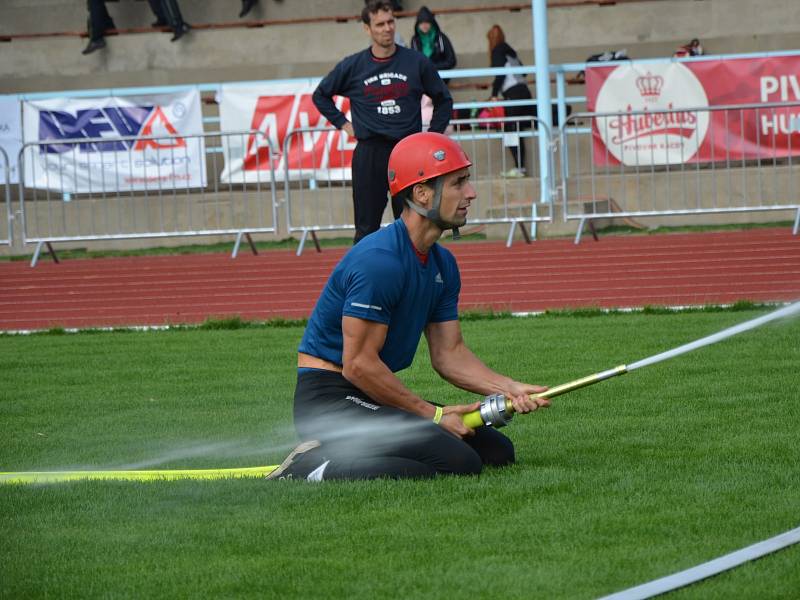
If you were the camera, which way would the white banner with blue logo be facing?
facing the viewer

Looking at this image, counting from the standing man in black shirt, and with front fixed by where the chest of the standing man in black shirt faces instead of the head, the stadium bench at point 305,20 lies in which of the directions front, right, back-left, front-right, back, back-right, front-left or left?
back

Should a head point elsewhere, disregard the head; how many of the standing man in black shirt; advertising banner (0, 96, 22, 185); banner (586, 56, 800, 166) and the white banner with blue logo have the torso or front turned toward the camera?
4

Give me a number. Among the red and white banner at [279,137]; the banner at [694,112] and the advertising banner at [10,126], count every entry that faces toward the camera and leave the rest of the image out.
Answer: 3

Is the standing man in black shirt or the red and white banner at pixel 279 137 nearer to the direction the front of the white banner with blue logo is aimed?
the standing man in black shirt

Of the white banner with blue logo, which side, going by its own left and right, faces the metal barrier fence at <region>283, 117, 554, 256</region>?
left

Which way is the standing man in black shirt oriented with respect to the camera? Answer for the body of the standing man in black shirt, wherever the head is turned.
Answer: toward the camera

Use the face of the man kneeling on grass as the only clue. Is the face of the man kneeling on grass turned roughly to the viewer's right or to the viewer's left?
to the viewer's right

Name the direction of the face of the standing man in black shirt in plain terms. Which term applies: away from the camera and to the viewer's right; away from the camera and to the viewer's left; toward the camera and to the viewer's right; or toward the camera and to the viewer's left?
toward the camera and to the viewer's right

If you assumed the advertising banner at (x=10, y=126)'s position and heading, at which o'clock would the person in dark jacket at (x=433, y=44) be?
The person in dark jacket is roughly at 9 o'clock from the advertising banner.

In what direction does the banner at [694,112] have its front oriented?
toward the camera

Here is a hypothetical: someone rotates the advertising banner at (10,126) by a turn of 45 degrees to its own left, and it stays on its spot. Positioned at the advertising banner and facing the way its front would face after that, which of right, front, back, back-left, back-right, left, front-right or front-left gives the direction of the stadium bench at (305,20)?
left

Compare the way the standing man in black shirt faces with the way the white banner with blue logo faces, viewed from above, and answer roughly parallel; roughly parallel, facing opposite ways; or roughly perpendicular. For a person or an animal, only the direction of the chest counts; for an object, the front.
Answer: roughly parallel

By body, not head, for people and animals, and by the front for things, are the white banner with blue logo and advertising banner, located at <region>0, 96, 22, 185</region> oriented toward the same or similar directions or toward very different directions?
same or similar directions

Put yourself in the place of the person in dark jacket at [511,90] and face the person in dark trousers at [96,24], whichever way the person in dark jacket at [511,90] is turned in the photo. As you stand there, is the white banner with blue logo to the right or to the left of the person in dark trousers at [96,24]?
left

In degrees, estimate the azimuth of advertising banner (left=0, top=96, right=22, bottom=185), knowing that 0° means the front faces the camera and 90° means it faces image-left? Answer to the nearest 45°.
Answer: approximately 0°

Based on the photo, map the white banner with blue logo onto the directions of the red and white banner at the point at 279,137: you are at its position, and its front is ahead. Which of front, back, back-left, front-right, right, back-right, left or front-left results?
right

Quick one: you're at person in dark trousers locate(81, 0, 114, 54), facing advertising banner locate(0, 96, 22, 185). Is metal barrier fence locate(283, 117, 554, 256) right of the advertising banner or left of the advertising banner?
left

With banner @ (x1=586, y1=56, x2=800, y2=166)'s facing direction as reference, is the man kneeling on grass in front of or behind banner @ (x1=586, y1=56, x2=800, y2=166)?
in front

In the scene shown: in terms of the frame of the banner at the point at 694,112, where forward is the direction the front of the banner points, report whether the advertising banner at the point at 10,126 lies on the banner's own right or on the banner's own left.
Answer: on the banner's own right
